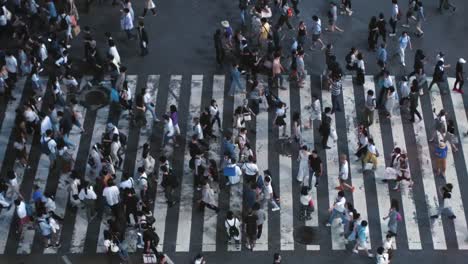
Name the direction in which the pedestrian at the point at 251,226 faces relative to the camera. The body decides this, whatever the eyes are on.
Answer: away from the camera

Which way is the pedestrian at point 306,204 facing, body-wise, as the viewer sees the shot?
away from the camera

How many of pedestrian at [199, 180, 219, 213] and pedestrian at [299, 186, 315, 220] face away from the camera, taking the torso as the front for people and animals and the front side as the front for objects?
1
